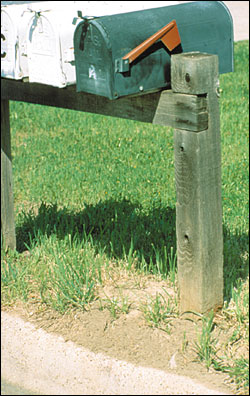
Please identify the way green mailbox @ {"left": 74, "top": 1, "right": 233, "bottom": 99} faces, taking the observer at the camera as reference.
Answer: facing the viewer and to the left of the viewer

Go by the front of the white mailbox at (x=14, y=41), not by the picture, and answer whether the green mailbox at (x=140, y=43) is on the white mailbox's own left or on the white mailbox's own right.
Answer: on the white mailbox's own left

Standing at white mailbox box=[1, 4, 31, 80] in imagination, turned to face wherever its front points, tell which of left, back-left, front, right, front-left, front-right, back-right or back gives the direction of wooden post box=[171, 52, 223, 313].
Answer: left
